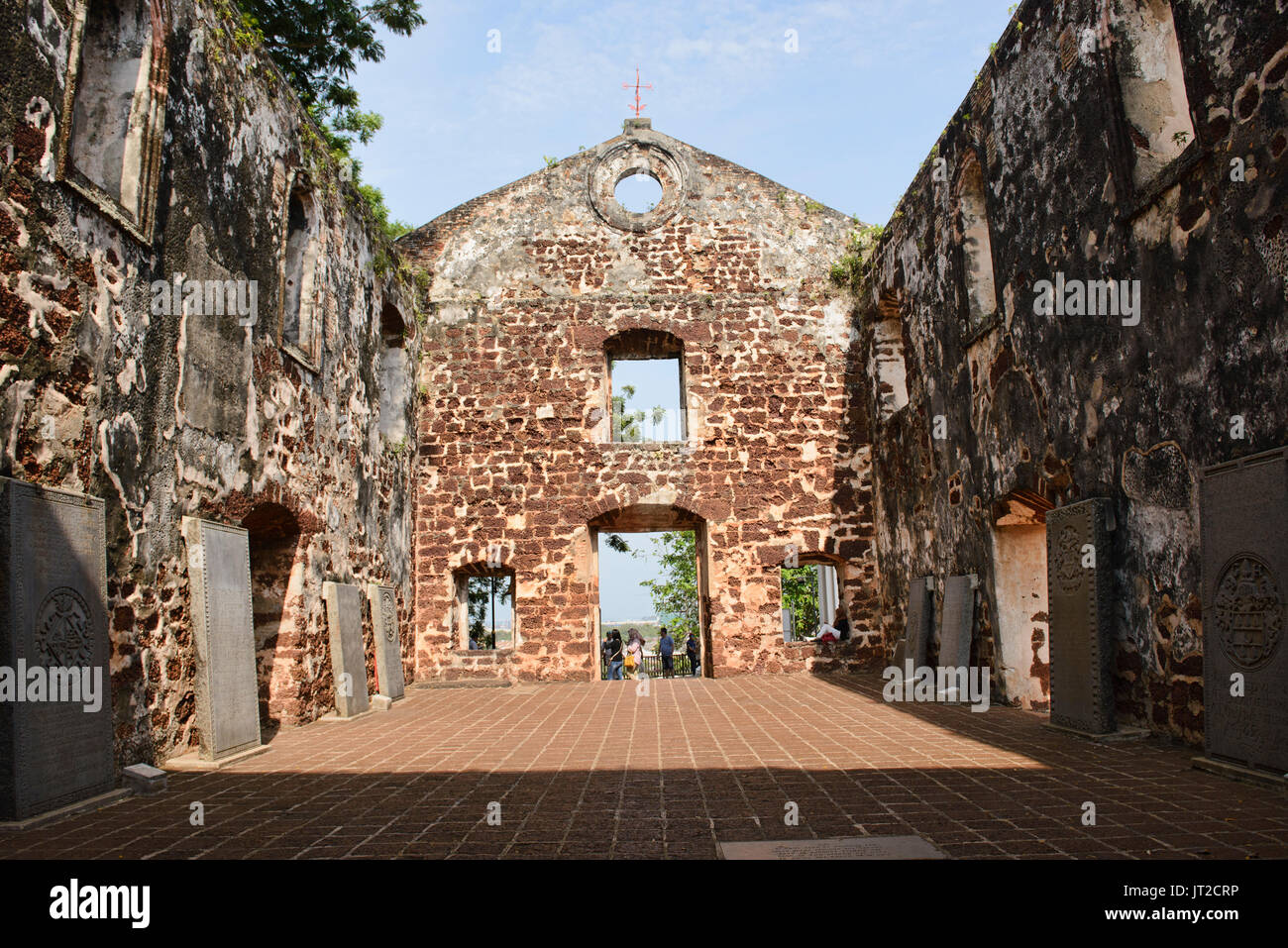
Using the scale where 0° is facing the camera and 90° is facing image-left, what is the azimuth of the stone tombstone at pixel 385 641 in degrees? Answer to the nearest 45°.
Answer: approximately 315°

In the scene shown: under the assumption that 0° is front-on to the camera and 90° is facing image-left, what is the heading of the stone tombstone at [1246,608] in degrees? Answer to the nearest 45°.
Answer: approximately 45°

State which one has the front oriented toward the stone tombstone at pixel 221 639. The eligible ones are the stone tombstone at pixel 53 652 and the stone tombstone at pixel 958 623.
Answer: the stone tombstone at pixel 958 623

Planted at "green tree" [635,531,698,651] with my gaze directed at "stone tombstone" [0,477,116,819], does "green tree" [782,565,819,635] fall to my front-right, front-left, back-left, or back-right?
front-left

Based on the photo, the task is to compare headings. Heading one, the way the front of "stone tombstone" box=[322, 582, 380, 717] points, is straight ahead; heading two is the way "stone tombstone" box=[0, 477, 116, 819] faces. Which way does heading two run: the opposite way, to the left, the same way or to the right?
the same way

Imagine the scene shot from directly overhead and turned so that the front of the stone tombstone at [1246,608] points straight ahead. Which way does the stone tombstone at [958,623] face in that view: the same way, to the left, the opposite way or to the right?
the same way

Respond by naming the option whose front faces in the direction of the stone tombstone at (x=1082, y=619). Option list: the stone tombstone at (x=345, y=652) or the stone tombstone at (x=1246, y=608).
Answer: the stone tombstone at (x=345, y=652)

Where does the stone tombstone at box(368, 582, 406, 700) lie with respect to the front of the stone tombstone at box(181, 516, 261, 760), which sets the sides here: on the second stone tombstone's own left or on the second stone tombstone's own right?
on the second stone tombstone's own left

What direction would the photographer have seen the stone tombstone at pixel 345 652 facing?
facing the viewer and to the right of the viewer

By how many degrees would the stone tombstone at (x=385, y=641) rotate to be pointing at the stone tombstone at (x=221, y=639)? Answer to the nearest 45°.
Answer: approximately 45° to its right

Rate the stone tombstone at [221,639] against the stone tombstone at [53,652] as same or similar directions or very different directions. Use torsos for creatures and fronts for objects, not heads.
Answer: same or similar directions

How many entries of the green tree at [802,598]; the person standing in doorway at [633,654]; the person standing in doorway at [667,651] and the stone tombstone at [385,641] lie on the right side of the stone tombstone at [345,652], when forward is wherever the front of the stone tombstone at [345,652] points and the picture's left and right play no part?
0

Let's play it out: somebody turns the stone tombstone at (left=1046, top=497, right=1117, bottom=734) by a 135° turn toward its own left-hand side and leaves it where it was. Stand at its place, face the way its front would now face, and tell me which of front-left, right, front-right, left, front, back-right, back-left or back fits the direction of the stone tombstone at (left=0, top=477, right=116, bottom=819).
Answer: back-right

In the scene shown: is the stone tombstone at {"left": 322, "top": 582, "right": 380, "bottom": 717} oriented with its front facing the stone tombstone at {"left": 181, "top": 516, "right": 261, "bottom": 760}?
no
